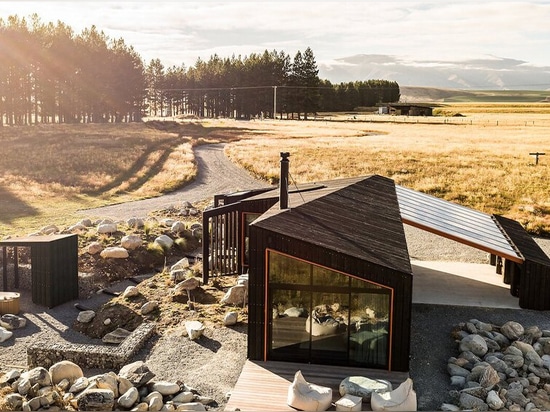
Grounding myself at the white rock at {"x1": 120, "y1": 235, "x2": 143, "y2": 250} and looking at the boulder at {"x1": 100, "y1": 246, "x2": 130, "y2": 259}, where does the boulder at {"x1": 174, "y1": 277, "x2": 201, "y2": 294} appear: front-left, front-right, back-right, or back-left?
front-left

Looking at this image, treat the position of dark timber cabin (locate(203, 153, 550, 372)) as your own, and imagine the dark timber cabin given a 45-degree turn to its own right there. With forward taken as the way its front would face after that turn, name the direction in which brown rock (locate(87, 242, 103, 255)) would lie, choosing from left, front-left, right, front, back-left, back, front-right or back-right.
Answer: right

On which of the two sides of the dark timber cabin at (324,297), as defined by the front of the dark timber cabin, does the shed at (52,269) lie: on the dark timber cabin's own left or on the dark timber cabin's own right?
on the dark timber cabin's own right

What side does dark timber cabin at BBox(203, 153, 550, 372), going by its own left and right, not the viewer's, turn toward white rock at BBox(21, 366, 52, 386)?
right

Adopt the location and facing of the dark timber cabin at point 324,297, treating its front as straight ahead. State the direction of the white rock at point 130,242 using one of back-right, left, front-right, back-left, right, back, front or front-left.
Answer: back-right

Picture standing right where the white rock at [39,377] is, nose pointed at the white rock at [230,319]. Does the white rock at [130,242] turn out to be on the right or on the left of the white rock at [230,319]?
left

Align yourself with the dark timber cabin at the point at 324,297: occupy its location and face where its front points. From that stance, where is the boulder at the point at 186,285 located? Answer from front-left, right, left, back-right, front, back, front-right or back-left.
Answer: back-right

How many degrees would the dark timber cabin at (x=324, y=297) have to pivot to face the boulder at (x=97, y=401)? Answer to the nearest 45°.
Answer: approximately 45° to its right

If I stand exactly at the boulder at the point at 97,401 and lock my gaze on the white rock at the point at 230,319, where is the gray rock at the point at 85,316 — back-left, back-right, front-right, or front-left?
front-left

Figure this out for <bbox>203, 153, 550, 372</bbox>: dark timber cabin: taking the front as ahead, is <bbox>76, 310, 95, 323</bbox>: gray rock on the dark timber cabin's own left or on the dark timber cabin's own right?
on the dark timber cabin's own right

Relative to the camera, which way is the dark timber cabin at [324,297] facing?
toward the camera
